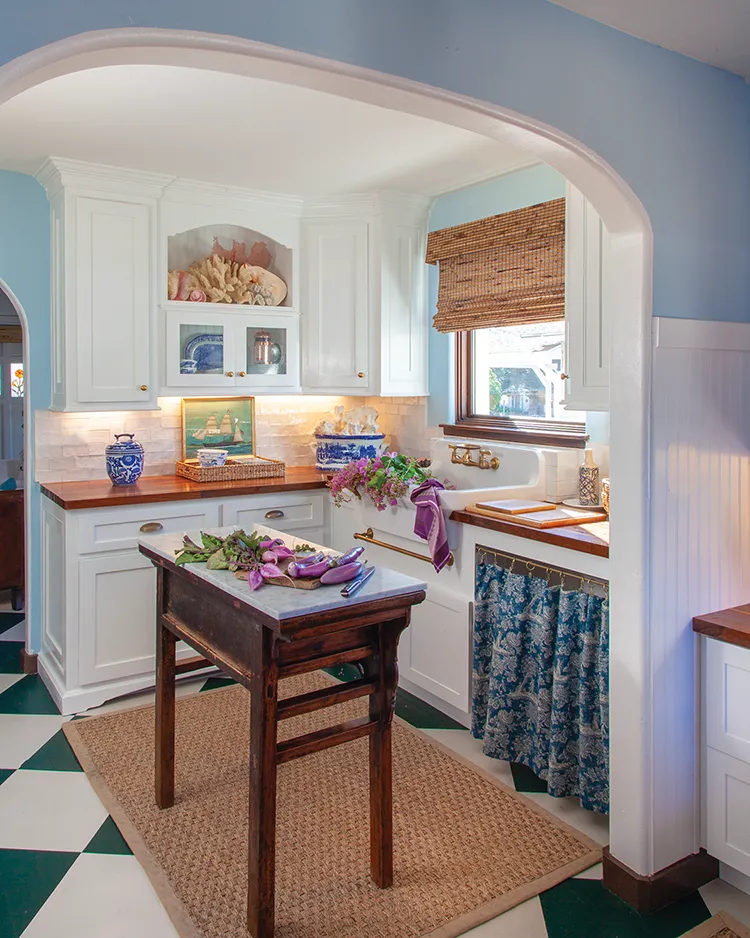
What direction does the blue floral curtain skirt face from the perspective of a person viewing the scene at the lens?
facing the viewer and to the left of the viewer

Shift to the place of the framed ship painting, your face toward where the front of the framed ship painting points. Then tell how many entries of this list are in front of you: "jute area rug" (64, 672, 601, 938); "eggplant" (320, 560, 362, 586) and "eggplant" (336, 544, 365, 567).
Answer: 3

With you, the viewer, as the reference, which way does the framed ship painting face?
facing the viewer

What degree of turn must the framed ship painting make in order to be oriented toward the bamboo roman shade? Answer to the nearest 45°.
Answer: approximately 45° to its left

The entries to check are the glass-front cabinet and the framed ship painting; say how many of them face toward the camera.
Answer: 2

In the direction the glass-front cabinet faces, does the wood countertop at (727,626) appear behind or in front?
in front

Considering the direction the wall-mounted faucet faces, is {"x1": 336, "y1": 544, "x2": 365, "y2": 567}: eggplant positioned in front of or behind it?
in front

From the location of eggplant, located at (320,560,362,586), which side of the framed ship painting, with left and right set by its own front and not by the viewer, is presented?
front

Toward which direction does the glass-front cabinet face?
toward the camera

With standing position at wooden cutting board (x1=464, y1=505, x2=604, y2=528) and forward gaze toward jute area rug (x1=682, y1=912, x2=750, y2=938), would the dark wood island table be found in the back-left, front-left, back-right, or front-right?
front-right
